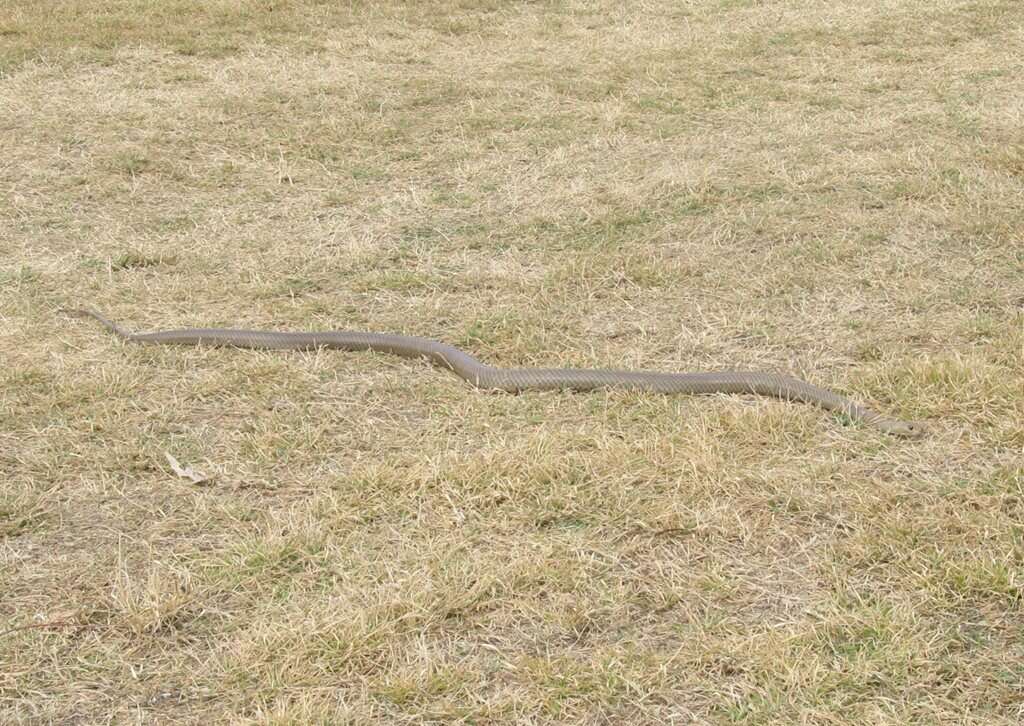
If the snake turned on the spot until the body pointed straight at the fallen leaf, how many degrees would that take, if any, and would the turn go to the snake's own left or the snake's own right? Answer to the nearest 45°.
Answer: approximately 90° to the snake's own right

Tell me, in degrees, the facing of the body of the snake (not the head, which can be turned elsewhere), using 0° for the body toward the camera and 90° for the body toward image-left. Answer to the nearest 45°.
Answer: approximately 315°
